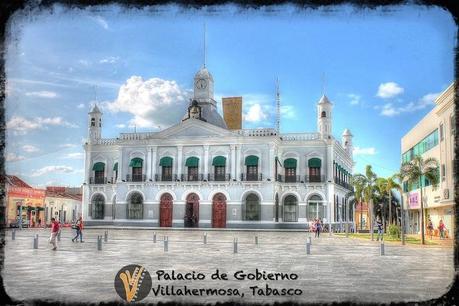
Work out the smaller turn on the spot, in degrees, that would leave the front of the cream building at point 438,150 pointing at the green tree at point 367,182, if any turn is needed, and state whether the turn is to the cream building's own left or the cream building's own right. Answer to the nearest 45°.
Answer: approximately 45° to the cream building's own right

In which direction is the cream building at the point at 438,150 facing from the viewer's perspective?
to the viewer's left
